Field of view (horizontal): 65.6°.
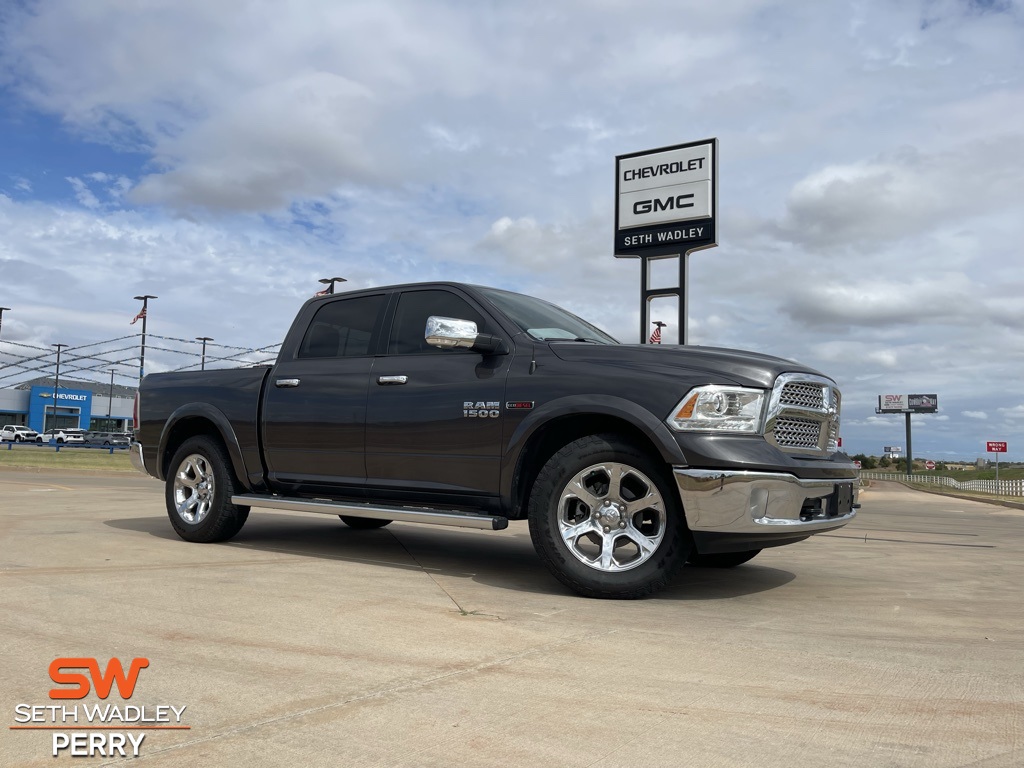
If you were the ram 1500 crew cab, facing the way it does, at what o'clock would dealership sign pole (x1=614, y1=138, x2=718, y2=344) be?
The dealership sign pole is roughly at 8 o'clock from the ram 1500 crew cab.

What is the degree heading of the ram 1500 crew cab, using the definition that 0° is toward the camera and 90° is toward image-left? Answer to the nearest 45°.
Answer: approximately 315°

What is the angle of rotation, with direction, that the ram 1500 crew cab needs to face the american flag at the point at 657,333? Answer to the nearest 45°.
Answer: approximately 135° to its left
